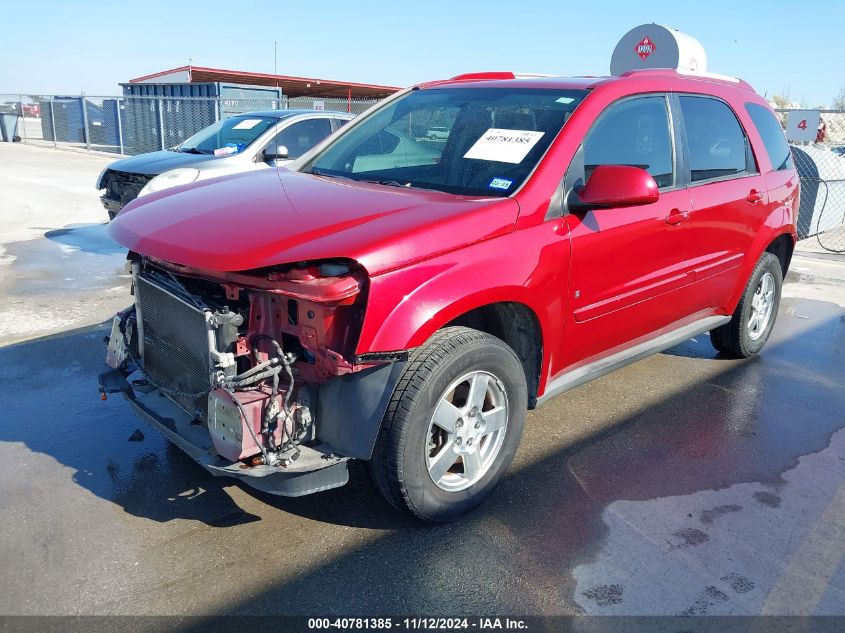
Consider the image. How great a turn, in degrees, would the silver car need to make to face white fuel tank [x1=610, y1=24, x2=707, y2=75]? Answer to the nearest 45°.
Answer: approximately 135° to its left

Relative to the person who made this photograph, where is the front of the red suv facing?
facing the viewer and to the left of the viewer

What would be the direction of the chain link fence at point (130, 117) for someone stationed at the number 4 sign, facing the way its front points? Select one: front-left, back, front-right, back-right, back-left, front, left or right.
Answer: right

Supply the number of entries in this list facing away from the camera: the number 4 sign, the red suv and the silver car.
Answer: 0

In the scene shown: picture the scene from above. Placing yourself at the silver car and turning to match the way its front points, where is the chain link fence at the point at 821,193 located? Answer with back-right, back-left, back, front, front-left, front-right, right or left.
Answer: back-left

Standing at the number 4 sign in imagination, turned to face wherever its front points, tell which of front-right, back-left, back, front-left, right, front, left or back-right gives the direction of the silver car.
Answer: front-right

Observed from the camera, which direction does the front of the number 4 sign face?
facing the viewer
